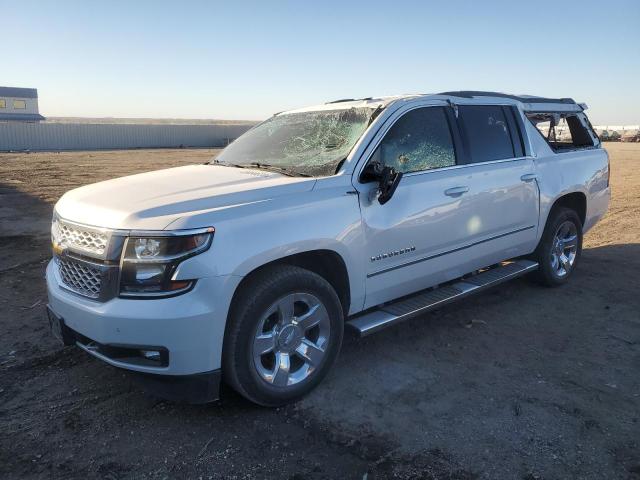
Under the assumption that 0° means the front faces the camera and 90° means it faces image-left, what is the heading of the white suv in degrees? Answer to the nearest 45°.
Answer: approximately 45°
